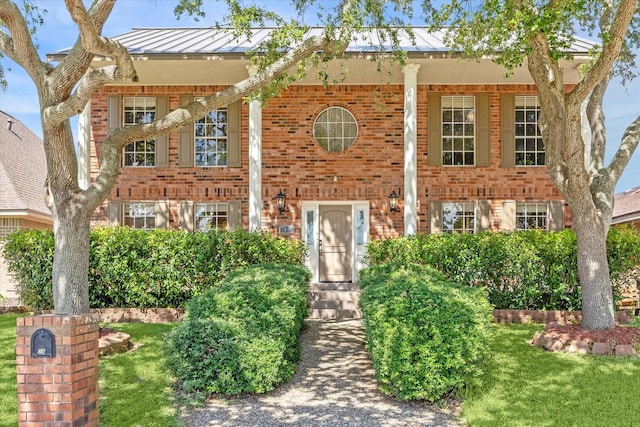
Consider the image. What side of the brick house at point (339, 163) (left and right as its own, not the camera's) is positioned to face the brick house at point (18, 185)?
right

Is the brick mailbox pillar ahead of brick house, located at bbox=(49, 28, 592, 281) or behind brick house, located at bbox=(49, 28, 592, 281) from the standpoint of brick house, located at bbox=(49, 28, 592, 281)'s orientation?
ahead

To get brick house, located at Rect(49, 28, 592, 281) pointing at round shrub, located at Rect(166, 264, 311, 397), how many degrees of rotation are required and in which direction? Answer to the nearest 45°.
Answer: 0° — it already faces it

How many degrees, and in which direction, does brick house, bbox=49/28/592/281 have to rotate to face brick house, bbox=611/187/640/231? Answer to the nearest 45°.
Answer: approximately 135° to its left

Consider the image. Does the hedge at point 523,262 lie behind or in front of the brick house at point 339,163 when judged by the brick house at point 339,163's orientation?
in front

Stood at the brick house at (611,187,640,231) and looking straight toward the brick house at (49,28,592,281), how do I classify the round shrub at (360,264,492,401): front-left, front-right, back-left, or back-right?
front-left

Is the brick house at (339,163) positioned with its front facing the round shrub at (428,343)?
yes

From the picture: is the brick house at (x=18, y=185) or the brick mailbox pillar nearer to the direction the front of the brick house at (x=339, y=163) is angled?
the brick mailbox pillar

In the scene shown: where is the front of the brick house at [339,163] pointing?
toward the camera

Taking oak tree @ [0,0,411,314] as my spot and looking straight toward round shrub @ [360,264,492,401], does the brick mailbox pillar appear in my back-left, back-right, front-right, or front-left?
front-right

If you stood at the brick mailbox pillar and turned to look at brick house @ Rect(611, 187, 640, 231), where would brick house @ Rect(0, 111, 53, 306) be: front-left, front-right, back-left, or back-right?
front-left
